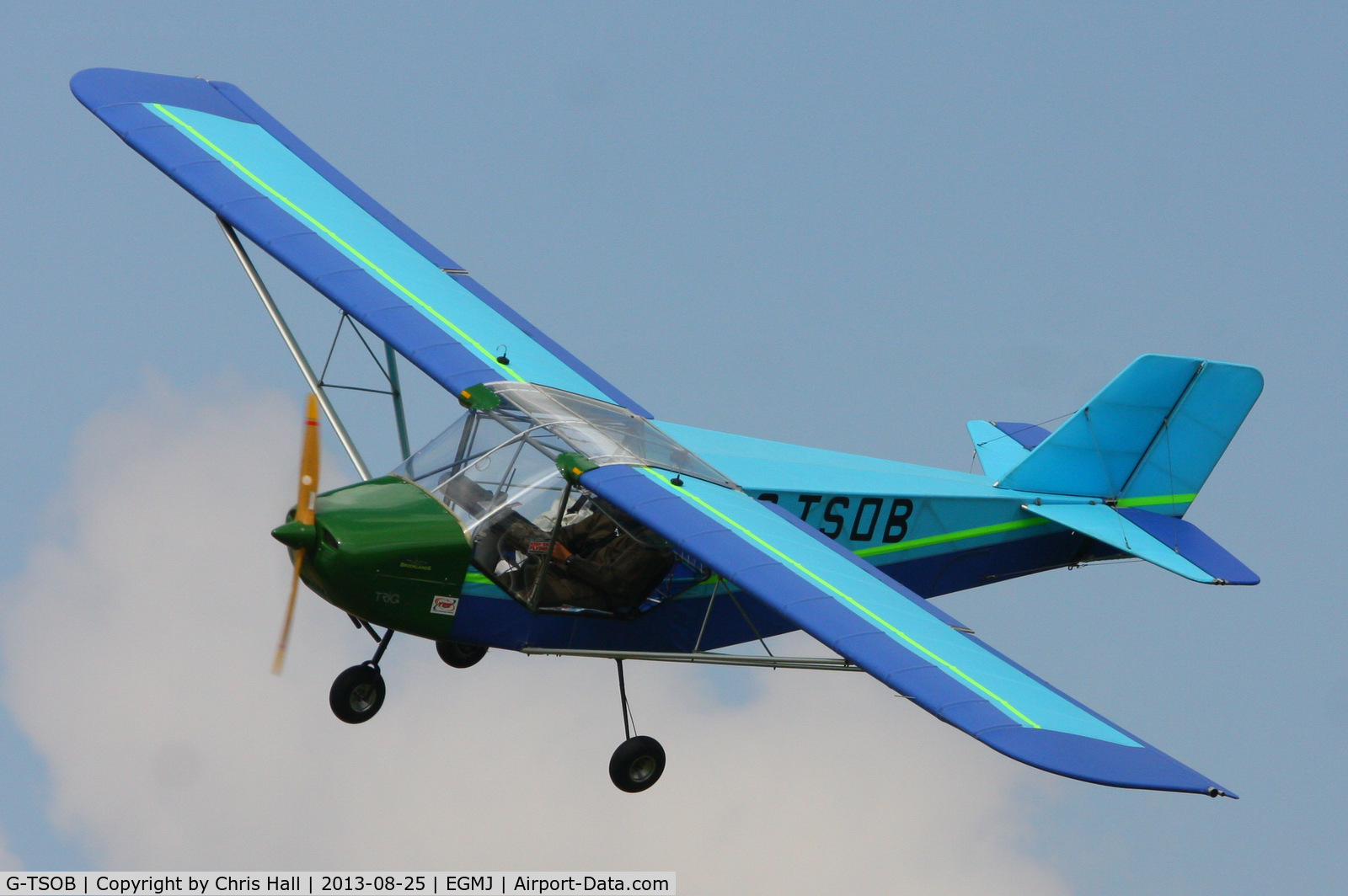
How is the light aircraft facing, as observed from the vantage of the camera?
facing the viewer and to the left of the viewer
